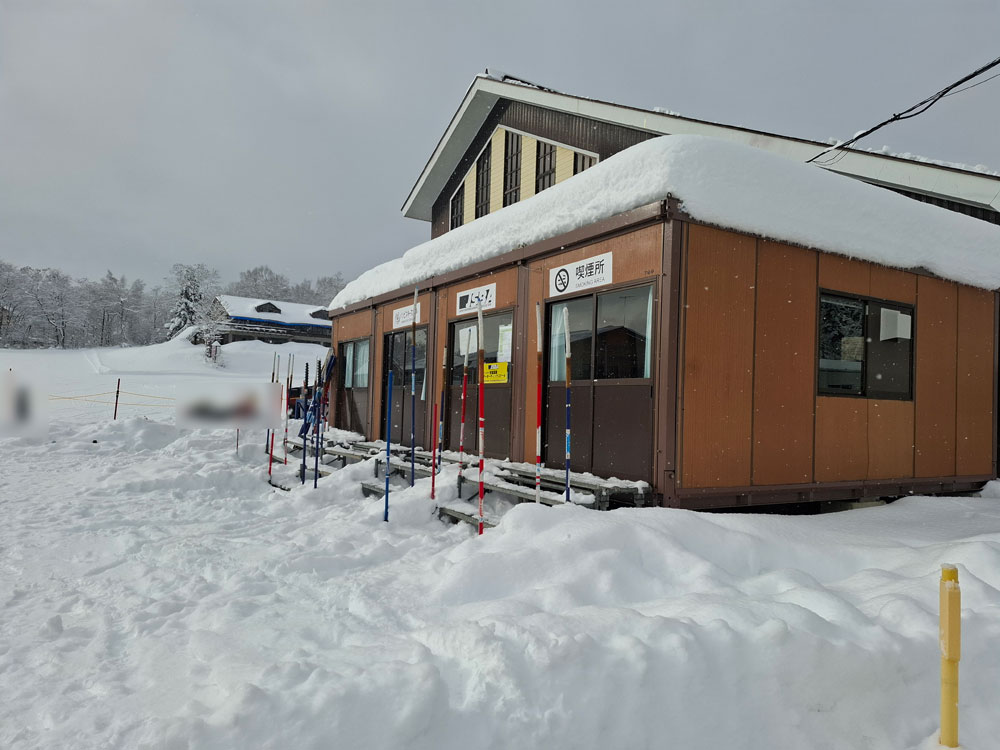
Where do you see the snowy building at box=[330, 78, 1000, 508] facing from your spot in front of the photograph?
facing the viewer and to the left of the viewer

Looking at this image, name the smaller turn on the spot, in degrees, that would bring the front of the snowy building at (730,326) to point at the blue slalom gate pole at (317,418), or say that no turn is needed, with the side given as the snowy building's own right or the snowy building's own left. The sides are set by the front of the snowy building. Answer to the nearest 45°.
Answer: approximately 45° to the snowy building's own right

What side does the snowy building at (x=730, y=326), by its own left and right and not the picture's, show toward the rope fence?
right

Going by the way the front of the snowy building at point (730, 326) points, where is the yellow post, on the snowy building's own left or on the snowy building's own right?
on the snowy building's own left
